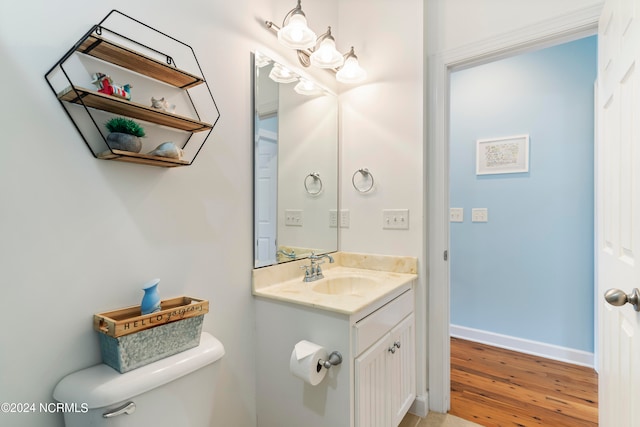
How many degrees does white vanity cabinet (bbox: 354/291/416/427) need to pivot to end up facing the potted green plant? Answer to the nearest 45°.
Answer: approximately 90° to its right

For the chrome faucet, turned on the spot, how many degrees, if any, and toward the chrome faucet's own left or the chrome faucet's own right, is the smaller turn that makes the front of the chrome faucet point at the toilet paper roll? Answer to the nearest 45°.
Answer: approximately 45° to the chrome faucet's own right

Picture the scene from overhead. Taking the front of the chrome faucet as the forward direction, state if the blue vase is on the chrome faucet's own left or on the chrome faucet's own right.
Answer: on the chrome faucet's own right

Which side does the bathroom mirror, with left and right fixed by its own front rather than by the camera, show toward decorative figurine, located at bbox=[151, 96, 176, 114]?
right

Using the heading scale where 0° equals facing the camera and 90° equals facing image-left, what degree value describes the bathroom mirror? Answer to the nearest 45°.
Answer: approximately 315°

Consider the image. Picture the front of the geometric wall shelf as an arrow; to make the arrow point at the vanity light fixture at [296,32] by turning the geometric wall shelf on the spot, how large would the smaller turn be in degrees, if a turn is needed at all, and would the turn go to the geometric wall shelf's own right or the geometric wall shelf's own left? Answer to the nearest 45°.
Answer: approximately 45° to the geometric wall shelf's own left
